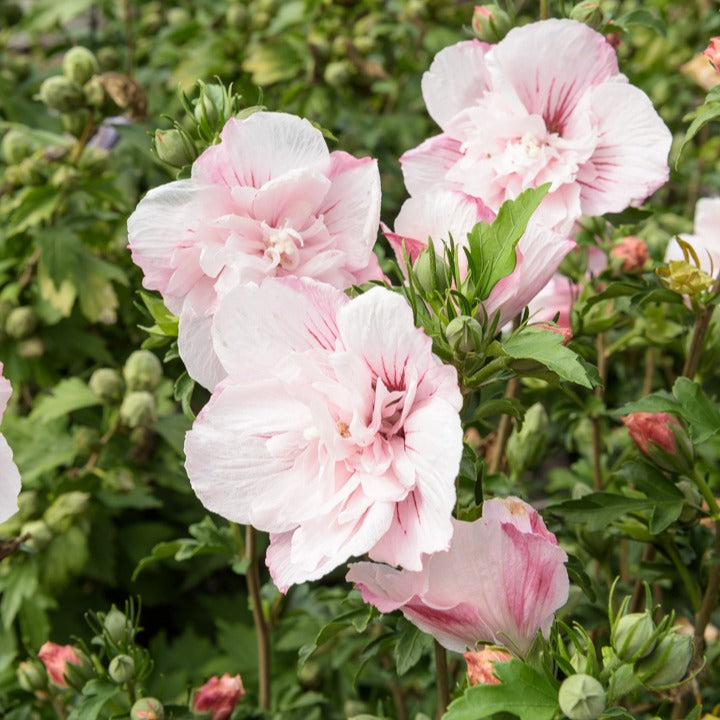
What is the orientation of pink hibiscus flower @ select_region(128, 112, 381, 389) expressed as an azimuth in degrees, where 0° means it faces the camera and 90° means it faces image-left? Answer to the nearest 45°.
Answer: approximately 0°
